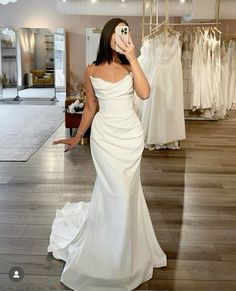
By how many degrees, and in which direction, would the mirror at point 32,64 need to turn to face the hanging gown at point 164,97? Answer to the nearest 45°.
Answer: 0° — it already faces it

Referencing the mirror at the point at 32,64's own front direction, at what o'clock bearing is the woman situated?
The woman is roughly at 12 o'clock from the mirror.

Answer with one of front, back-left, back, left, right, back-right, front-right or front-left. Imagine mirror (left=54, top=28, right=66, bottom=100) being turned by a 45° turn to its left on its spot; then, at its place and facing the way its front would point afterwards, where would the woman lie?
front

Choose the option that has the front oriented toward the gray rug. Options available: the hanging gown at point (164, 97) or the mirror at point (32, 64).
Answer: the mirror

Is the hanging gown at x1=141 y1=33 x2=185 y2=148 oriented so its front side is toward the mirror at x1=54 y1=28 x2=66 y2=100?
no

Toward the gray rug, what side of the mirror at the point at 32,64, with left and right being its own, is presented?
front

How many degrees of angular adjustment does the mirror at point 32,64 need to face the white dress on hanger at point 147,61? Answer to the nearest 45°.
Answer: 0° — it already faces it

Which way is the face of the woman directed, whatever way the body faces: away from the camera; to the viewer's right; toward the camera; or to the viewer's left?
toward the camera

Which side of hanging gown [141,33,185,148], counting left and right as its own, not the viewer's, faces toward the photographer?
front

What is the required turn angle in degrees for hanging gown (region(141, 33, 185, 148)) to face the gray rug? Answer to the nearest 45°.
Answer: approximately 135° to its right

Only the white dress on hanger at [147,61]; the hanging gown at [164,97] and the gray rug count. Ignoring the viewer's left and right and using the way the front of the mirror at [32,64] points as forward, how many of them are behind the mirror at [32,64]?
0

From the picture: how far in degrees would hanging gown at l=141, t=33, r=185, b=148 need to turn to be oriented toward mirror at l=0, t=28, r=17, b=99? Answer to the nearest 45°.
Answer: approximately 135° to its right

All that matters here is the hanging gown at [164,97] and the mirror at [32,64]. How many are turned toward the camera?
2
